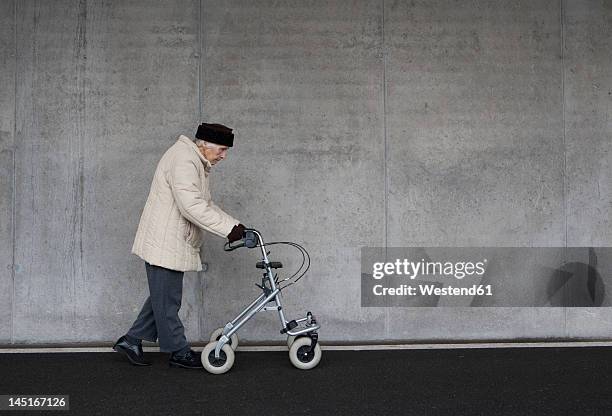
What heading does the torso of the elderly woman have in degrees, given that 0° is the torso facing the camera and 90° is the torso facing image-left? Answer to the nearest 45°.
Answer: approximately 270°

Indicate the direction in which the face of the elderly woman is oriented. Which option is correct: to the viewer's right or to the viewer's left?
to the viewer's right
